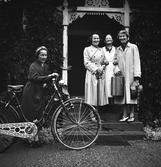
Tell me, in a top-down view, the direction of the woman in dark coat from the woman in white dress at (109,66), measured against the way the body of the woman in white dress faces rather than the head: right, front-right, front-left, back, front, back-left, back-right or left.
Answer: front-right

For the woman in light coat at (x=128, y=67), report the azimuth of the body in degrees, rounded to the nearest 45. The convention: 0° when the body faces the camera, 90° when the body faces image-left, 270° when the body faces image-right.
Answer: approximately 45°

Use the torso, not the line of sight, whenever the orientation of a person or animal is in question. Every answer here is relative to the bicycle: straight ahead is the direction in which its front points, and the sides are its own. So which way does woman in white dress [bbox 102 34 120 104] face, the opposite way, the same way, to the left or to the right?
to the right

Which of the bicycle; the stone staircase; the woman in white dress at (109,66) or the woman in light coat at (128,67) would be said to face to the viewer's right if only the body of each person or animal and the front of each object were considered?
the bicycle

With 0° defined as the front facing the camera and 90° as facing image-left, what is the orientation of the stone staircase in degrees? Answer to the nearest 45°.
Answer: approximately 0°

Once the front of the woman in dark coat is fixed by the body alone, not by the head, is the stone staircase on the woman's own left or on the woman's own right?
on the woman's own left

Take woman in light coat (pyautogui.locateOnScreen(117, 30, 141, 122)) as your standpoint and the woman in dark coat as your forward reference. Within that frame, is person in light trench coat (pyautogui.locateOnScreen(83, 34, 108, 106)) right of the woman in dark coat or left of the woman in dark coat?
right

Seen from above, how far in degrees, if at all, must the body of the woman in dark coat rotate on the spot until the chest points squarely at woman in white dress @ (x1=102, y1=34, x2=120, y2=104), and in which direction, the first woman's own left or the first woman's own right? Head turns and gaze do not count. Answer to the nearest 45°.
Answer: approximately 90° to the first woman's own left

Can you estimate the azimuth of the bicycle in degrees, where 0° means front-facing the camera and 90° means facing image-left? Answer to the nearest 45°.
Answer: approximately 270°
